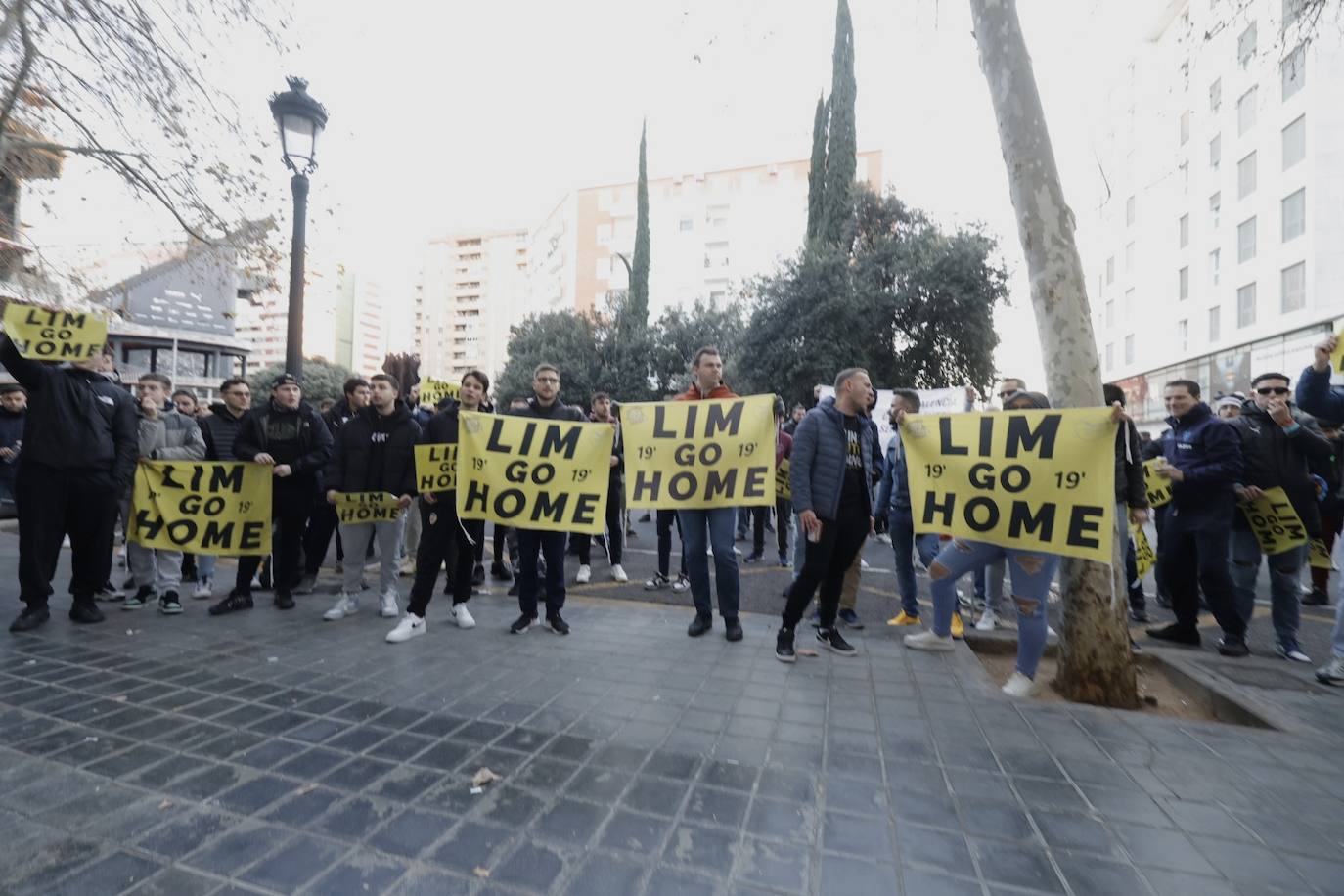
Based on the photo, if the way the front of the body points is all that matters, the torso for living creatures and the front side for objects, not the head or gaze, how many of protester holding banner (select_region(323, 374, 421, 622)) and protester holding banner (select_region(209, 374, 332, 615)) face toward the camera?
2

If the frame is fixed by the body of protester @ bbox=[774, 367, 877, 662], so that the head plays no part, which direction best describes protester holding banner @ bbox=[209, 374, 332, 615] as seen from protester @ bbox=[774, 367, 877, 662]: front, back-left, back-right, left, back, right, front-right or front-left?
back-right

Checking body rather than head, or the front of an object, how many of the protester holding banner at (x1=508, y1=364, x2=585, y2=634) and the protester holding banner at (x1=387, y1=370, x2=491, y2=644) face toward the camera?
2

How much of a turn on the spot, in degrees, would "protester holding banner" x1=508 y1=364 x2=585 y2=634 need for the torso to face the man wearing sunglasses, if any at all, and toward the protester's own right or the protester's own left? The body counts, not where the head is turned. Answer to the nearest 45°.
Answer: approximately 90° to the protester's own left
